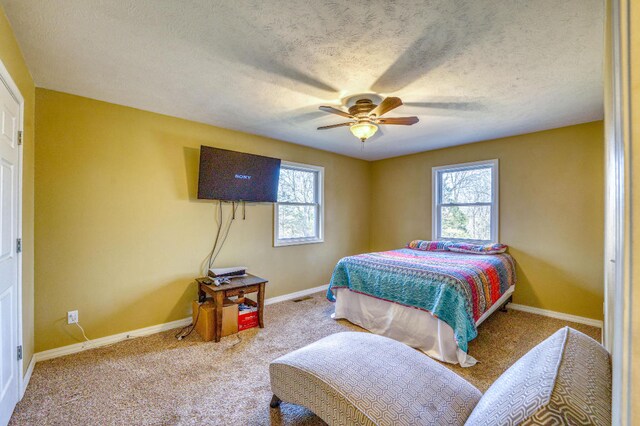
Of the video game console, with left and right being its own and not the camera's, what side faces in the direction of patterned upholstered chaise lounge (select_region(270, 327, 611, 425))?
front

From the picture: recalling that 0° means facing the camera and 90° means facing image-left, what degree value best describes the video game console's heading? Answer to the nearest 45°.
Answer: approximately 315°

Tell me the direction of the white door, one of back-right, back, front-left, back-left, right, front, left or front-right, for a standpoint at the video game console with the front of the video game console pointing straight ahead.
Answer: right

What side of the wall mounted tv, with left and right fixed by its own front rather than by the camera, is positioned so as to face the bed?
front

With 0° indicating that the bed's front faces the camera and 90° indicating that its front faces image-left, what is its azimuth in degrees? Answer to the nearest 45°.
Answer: approximately 45°

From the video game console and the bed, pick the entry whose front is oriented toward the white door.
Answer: the bed

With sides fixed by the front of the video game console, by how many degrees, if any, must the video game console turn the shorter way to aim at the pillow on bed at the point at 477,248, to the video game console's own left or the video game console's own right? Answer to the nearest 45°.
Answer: approximately 45° to the video game console's own left

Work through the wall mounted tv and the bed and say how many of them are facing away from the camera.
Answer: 0

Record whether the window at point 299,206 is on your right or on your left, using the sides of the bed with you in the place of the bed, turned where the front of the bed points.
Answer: on your right

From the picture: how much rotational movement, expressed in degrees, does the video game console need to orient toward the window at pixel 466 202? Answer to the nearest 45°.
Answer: approximately 45° to its left

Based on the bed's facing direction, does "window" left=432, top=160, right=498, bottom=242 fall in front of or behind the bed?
behind

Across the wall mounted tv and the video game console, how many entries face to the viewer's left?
0
